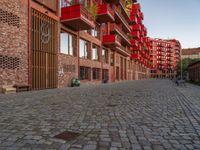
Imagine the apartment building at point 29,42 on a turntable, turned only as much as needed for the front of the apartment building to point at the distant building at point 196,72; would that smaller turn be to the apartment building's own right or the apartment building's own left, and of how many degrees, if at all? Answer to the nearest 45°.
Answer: approximately 45° to the apartment building's own left

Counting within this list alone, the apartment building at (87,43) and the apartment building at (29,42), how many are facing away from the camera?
0

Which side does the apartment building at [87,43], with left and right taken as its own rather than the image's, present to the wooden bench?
right

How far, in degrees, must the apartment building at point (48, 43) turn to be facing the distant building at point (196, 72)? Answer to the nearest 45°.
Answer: approximately 90° to its left

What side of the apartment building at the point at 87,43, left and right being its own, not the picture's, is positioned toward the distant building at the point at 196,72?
left

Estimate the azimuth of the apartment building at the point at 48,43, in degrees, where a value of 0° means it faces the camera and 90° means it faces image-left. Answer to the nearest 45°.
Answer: approximately 315°
